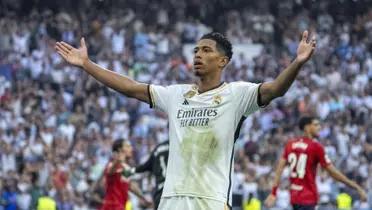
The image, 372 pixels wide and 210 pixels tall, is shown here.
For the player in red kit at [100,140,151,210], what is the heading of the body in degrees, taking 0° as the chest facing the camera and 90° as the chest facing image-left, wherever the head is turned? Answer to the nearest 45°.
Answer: approximately 270°

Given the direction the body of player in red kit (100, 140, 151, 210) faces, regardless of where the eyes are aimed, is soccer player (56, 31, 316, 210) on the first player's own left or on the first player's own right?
on the first player's own right

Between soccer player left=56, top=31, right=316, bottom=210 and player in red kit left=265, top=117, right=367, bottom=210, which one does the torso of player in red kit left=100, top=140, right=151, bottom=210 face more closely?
the player in red kit

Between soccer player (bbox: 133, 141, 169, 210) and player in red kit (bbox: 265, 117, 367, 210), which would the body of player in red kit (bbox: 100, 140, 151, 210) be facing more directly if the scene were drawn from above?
the soccer player

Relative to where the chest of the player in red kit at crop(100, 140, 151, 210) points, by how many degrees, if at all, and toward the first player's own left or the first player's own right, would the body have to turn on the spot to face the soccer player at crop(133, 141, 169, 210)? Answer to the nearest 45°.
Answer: approximately 45° to the first player's own right

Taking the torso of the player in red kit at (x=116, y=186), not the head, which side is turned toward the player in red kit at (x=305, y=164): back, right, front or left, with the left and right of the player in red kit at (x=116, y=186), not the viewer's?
front

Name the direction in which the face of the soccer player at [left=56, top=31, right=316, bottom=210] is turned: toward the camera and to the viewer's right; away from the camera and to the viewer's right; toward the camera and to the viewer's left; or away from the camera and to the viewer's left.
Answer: toward the camera and to the viewer's left
